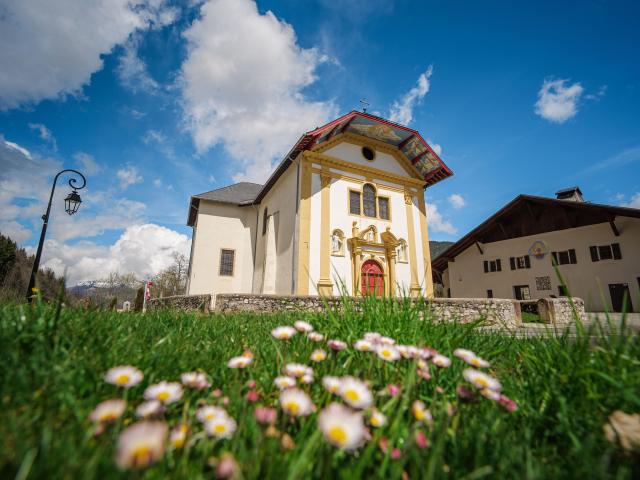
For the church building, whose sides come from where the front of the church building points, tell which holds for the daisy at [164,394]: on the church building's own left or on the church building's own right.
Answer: on the church building's own right

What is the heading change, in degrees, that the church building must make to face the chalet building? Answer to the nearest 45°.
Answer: approximately 45° to its left

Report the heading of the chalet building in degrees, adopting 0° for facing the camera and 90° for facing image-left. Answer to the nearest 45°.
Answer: approximately 45°

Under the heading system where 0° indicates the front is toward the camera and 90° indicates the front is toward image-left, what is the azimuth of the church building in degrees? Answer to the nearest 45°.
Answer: approximately 315°

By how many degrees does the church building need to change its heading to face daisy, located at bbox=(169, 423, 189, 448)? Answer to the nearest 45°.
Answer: approximately 45° to its right
